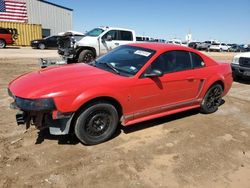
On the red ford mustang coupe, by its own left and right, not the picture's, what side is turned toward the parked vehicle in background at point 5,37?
right

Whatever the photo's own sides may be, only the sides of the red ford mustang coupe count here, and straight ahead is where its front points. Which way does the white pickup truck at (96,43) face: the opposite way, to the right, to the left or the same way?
the same way

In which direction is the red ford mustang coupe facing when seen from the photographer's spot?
facing the viewer and to the left of the viewer

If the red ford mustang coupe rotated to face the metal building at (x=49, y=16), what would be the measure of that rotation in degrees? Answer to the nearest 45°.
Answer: approximately 135° to its right

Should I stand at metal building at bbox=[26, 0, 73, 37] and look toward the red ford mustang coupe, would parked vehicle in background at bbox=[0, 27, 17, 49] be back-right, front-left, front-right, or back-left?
front-right

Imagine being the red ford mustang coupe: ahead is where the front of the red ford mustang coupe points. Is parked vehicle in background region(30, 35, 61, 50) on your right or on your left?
on your right

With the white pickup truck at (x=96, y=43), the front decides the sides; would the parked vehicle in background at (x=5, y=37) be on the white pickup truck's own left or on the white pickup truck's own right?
on the white pickup truck's own right

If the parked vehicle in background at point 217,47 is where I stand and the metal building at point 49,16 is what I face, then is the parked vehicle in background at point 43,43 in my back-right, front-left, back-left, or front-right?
front-left

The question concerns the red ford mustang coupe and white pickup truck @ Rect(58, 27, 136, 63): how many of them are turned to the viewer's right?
0

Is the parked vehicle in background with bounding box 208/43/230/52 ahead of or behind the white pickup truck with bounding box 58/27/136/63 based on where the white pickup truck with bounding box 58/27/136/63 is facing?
behind

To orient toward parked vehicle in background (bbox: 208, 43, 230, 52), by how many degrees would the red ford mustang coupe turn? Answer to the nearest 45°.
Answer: approximately 135° to its right

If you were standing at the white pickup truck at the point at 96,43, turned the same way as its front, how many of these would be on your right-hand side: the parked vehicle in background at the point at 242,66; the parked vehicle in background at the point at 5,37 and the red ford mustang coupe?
1

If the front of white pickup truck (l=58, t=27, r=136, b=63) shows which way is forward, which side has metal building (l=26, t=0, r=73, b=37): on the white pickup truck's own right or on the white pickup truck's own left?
on the white pickup truck's own right

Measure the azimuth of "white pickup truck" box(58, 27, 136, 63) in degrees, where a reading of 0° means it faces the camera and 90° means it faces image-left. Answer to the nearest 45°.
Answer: approximately 45°

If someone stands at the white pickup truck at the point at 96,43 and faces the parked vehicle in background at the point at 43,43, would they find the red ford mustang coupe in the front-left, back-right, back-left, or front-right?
back-left

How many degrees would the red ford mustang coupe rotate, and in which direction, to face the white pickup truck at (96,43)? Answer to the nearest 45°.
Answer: approximately 135° to its right
